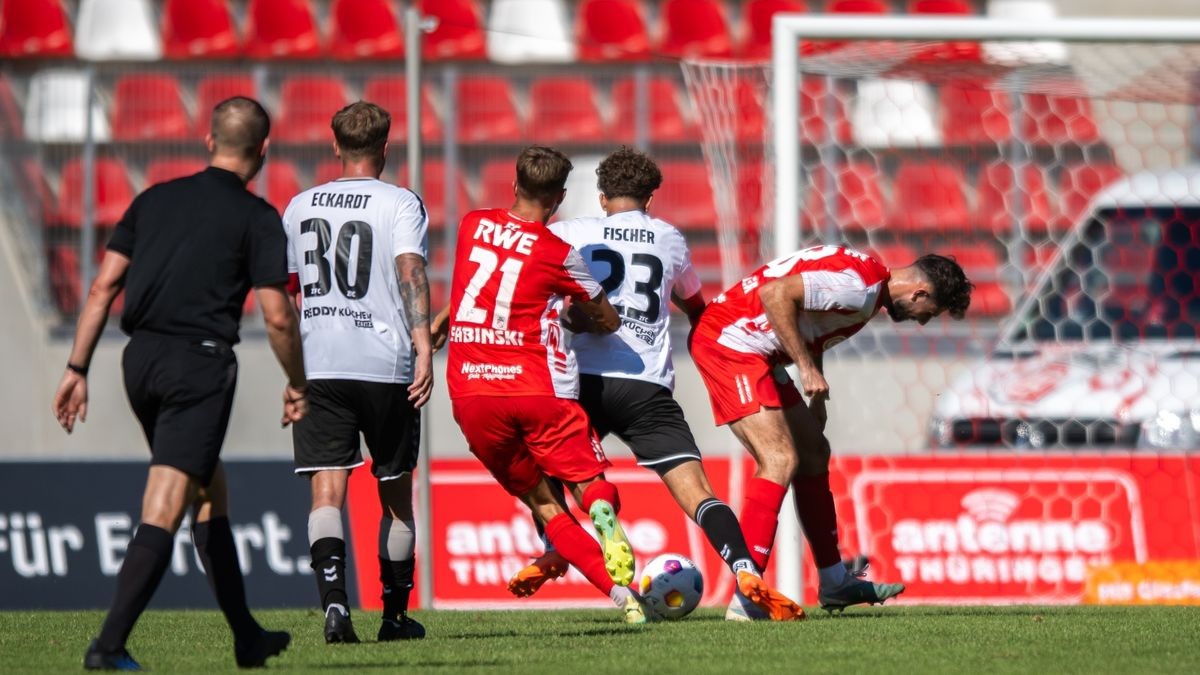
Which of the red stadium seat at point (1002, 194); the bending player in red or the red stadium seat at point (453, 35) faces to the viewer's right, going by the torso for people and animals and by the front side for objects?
the bending player in red

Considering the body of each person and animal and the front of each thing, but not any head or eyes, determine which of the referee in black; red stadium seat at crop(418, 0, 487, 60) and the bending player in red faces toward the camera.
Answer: the red stadium seat

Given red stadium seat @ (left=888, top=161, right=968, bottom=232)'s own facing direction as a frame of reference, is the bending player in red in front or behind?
in front

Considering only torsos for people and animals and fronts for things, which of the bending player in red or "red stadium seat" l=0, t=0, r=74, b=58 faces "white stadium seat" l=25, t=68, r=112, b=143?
the red stadium seat

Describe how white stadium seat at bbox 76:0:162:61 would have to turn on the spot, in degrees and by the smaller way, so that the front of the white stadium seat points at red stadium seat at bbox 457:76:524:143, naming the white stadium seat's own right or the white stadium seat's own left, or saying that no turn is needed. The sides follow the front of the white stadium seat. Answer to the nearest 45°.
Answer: approximately 45° to the white stadium seat's own left

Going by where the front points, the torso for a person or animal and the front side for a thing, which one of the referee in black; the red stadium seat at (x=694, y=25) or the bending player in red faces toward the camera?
the red stadium seat

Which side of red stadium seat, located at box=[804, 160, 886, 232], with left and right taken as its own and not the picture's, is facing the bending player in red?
front

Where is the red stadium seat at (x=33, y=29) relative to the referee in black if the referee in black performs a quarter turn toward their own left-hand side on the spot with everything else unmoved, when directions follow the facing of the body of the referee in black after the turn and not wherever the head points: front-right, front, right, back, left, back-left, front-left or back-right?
front-right

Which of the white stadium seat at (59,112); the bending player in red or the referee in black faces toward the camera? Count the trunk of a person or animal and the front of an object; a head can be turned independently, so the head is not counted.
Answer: the white stadium seat

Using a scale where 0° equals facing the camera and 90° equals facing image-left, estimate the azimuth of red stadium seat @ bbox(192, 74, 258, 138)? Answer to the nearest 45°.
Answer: approximately 0°

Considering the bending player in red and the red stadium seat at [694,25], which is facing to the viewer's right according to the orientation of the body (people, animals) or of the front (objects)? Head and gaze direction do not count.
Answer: the bending player in red

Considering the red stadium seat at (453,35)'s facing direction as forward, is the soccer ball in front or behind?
in front

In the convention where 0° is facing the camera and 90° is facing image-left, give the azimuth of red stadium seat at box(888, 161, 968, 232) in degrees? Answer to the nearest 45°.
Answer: approximately 0°

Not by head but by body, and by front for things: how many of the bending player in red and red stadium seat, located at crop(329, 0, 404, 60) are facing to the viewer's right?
1

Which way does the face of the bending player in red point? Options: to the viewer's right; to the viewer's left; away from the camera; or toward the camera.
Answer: to the viewer's right

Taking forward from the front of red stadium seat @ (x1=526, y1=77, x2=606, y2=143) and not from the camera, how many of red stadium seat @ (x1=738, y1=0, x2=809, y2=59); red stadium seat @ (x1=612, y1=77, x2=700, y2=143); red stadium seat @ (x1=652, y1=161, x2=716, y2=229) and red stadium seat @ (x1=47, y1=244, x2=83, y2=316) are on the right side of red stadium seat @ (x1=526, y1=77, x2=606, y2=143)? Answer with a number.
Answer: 1
